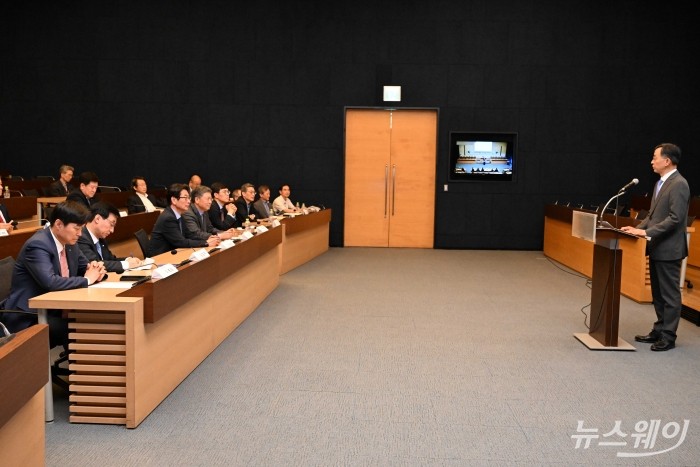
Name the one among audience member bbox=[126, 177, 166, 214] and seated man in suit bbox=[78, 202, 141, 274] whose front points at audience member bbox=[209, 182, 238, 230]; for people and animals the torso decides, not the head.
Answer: audience member bbox=[126, 177, 166, 214]

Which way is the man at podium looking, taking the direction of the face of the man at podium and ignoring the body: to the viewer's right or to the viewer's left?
to the viewer's left

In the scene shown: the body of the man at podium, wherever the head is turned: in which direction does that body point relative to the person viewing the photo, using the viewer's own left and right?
facing to the left of the viewer

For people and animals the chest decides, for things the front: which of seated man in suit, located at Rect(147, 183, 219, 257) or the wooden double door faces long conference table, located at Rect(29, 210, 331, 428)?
the wooden double door

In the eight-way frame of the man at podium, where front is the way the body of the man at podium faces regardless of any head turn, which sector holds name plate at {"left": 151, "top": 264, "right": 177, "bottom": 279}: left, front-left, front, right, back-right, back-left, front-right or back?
front-left

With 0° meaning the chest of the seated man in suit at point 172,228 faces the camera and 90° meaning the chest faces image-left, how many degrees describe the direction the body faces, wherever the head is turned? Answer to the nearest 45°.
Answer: approximately 270°

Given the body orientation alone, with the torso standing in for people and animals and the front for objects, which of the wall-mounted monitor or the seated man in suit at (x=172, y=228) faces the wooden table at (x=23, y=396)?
the wall-mounted monitor

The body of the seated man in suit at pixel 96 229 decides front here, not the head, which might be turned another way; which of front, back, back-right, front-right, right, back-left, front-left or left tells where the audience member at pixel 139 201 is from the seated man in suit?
back-left

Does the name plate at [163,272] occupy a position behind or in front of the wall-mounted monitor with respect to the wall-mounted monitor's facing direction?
in front

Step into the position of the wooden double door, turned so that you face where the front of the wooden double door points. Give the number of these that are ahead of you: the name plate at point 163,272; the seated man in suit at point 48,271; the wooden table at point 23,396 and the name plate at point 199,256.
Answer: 4

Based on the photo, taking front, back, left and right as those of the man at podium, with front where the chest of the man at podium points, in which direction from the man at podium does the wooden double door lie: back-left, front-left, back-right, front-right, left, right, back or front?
front-right

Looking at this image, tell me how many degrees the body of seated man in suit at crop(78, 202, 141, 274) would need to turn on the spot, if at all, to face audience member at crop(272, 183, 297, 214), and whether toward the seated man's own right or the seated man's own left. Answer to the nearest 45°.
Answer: approximately 90° to the seated man's own left

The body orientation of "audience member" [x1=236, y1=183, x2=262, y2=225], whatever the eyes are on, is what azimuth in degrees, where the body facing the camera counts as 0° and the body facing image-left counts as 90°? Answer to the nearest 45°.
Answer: approximately 315°

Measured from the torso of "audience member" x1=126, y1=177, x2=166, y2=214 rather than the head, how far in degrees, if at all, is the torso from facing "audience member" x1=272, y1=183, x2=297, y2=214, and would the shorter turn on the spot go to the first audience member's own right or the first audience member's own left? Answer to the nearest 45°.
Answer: approximately 45° to the first audience member's own left
